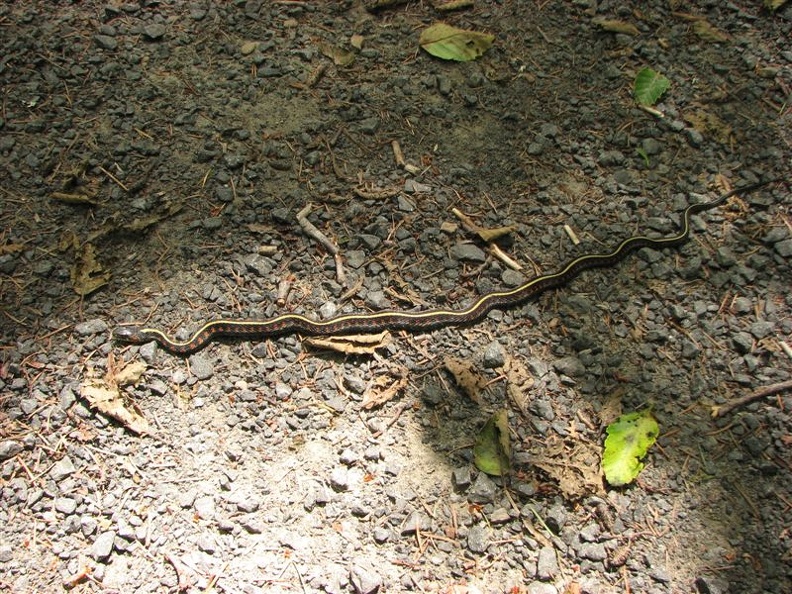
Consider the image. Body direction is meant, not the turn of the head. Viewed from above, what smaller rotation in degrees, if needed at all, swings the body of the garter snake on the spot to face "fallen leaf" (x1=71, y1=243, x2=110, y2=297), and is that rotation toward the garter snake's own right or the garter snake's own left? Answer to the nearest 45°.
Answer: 0° — it already faces it

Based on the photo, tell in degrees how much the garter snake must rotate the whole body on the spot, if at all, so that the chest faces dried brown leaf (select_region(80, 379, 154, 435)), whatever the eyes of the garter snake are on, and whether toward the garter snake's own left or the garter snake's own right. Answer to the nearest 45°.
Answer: approximately 45° to the garter snake's own left

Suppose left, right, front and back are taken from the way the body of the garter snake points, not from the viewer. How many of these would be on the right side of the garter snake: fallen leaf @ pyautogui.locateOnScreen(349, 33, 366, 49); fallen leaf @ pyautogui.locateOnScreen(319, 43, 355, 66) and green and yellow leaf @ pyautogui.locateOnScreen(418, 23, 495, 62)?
3

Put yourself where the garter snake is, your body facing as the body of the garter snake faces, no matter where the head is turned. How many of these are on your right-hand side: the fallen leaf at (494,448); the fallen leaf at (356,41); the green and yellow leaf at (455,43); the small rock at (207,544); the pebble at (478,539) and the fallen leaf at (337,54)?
3

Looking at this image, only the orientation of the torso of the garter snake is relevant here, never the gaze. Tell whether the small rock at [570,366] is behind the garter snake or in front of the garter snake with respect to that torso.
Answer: behind

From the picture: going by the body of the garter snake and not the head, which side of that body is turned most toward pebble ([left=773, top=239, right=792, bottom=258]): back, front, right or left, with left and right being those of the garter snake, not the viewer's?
back

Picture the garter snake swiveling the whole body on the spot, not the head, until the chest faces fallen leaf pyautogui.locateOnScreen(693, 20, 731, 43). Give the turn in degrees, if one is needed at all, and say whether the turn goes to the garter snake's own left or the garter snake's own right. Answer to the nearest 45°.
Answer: approximately 135° to the garter snake's own right

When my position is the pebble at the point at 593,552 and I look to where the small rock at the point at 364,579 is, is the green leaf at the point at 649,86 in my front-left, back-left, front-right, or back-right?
back-right

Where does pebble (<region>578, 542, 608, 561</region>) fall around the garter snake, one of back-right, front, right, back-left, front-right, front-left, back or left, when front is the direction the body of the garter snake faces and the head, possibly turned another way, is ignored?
back-left

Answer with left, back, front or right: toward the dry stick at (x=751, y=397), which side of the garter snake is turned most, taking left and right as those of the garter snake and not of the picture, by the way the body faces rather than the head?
back

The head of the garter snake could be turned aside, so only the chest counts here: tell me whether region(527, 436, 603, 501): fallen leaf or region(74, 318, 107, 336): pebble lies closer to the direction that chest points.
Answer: the pebble

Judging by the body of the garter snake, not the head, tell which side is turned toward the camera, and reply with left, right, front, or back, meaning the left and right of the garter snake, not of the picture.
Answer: left

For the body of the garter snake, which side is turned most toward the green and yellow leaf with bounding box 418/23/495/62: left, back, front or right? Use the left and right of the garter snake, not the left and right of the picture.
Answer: right
